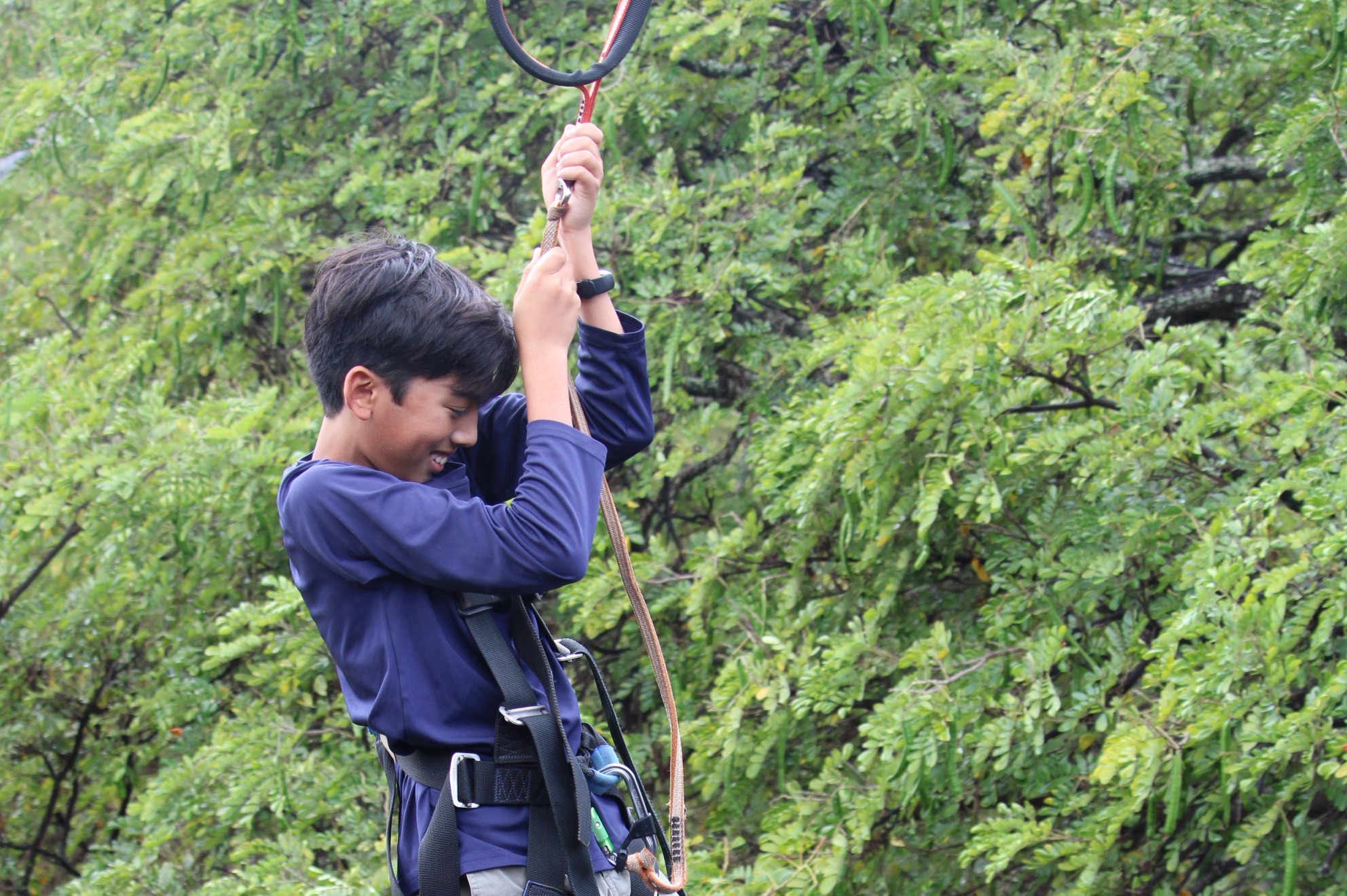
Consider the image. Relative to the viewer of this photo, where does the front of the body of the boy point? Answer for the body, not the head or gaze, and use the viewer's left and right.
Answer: facing the viewer and to the right of the viewer
